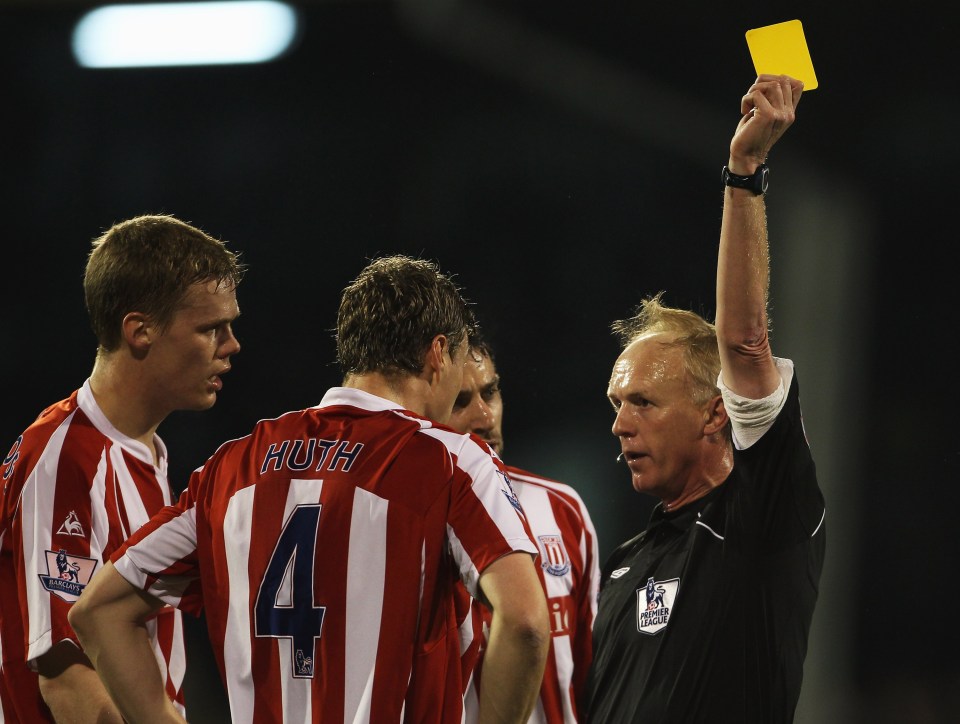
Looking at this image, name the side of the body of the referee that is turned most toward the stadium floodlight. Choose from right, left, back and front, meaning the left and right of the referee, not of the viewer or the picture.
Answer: right

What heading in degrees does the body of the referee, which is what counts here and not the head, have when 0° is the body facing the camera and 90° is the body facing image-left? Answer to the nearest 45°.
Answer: approximately 45°
